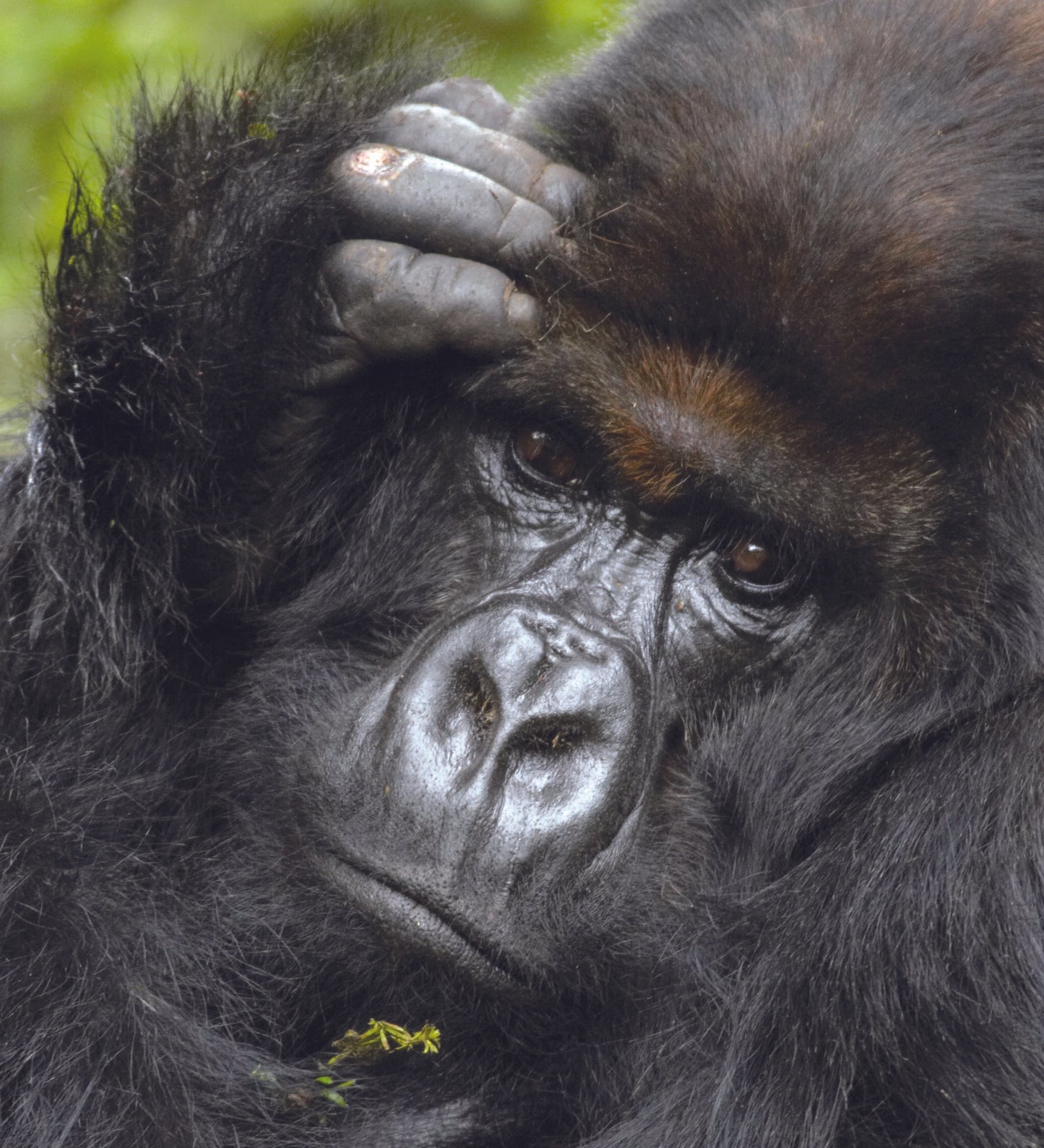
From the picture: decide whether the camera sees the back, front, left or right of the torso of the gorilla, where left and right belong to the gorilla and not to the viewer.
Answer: front
